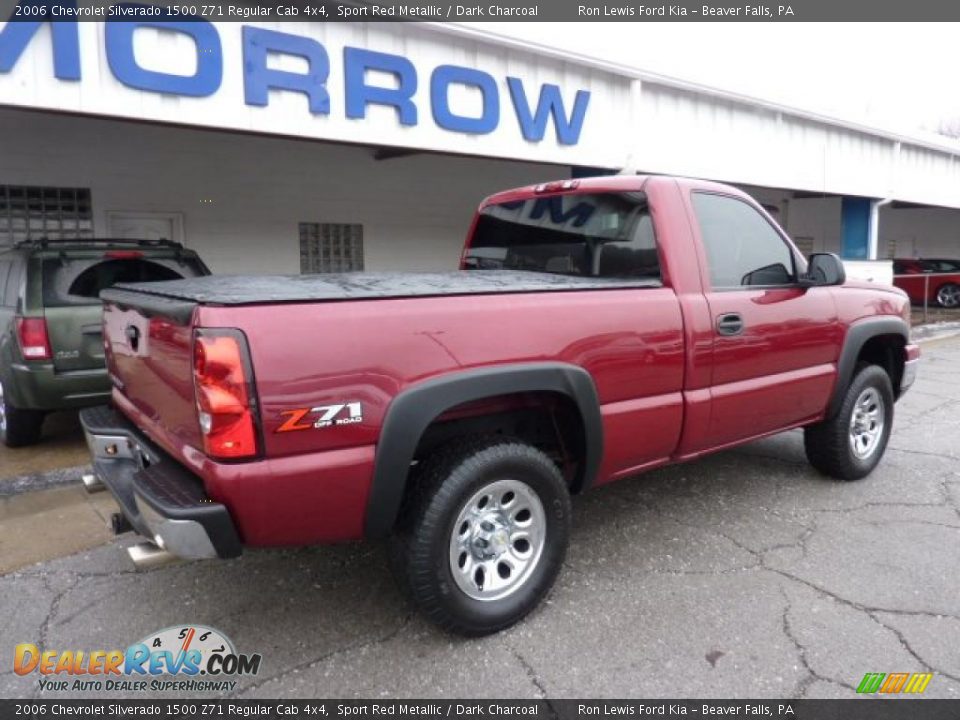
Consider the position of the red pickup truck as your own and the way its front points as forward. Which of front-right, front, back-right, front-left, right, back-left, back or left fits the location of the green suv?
left

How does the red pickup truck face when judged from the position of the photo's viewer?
facing away from the viewer and to the right of the viewer

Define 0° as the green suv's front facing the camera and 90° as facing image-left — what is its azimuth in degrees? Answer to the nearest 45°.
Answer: approximately 135°

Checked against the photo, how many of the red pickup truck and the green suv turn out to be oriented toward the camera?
0
